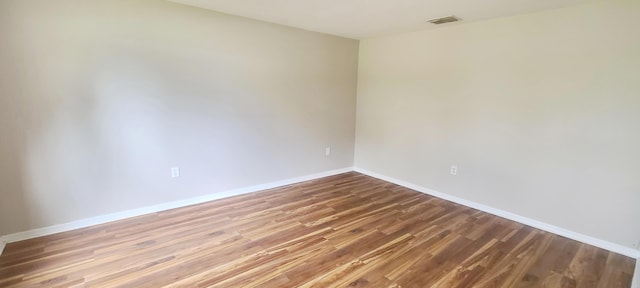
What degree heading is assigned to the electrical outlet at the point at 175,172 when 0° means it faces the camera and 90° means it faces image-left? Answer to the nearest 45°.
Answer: approximately 0°

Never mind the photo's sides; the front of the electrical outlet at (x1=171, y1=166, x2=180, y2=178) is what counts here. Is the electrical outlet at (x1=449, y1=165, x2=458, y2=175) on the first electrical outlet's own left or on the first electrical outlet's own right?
on the first electrical outlet's own left

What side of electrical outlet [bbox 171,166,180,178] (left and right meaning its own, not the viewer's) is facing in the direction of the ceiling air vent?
left
